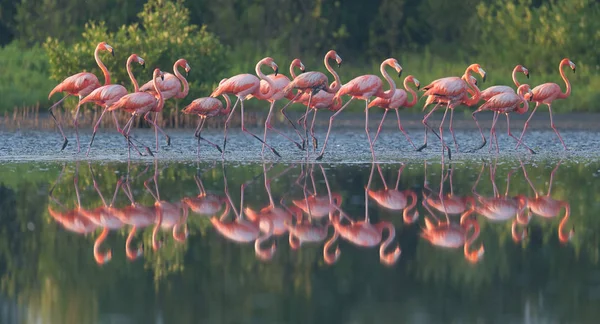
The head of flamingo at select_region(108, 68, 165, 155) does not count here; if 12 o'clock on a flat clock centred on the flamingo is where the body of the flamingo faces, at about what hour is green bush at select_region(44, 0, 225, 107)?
The green bush is roughly at 9 o'clock from the flamingo.

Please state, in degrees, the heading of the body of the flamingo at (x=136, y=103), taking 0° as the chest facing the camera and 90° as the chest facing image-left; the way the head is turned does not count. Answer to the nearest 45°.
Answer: approximately 270°
